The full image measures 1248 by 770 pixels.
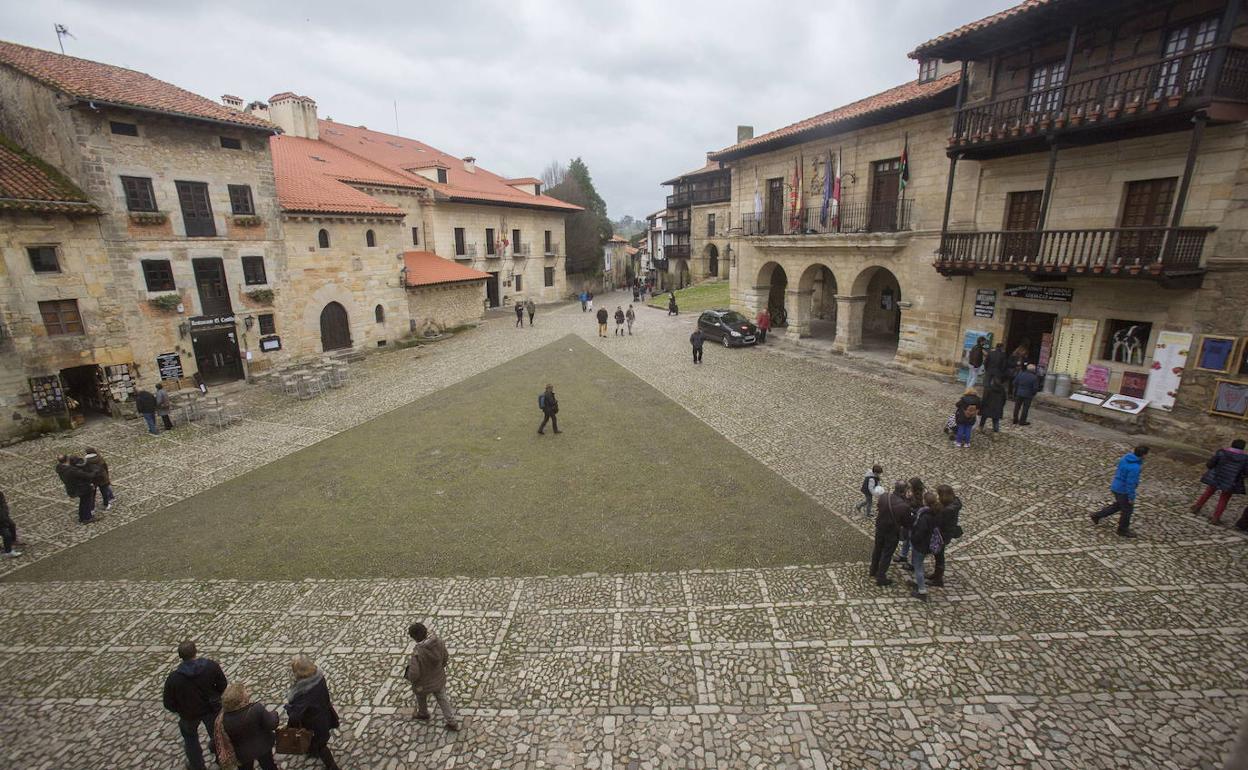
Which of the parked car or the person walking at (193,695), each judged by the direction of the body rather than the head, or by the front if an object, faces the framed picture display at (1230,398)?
the parked car

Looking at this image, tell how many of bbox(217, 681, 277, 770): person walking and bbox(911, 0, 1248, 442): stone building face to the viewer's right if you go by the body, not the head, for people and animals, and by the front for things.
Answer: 0

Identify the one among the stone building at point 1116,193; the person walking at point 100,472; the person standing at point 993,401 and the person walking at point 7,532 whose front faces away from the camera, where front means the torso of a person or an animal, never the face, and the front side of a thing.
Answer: the person standing at point 993,401

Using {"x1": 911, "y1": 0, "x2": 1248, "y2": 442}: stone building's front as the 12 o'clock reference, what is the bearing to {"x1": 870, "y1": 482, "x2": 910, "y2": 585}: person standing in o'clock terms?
The person standing is roughly at 11 o'clock from the stone building.

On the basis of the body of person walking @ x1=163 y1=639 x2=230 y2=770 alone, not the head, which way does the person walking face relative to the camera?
away from the camera

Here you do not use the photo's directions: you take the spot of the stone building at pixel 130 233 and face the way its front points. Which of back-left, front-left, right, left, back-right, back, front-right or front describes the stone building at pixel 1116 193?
front

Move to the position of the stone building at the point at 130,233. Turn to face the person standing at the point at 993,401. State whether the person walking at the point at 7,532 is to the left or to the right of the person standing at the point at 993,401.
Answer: right

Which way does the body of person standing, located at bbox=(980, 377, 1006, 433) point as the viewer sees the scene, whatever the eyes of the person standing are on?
away from the camera

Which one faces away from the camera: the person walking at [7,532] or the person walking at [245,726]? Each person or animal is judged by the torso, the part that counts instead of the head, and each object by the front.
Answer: the person walking at [245,726]

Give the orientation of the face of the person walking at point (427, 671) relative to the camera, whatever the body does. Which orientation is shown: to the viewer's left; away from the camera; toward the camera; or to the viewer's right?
away from the camera

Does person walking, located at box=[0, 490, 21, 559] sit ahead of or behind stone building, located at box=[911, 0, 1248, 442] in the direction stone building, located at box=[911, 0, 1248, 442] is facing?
ahead

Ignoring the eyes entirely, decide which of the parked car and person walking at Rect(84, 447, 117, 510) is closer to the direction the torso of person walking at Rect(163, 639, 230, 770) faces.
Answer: the person walking

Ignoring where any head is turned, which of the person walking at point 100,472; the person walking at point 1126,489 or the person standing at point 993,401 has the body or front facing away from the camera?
the person standing at point 993,401
